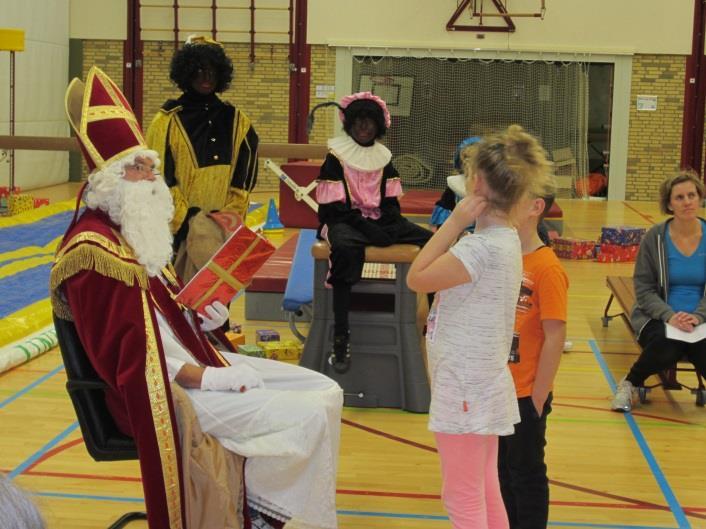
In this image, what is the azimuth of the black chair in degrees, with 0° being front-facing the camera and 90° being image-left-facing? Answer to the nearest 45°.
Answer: approximately 270°

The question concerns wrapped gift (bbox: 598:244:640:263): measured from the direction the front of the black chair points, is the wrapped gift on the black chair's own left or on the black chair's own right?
on the black chair's own left

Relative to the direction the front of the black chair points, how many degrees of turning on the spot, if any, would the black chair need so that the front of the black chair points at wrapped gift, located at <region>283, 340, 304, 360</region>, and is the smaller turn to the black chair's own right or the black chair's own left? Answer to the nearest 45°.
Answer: approximately 90° to the black chair's own left

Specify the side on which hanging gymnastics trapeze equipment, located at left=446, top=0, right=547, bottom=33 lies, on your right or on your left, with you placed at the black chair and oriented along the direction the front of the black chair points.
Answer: on your left

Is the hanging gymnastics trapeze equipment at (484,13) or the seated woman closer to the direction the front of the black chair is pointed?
the seated woman

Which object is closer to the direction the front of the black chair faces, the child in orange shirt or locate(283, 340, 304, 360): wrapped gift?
the child in orange shirt

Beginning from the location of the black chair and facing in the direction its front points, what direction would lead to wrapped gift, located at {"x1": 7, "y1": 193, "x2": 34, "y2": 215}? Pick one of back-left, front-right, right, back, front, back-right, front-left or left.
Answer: left

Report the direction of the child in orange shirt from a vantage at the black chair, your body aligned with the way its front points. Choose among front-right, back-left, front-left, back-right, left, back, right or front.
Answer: front

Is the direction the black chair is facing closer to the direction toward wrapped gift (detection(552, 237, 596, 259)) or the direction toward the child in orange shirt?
the child in orange shirt

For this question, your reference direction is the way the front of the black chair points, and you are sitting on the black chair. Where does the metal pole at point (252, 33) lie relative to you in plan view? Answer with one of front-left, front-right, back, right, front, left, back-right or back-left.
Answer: left

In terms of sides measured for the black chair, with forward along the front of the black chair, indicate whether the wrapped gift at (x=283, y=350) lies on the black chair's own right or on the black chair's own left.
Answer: on the black chair's own left

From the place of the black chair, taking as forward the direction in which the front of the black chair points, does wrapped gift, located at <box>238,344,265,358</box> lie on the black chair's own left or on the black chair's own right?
on the black chair's own left
